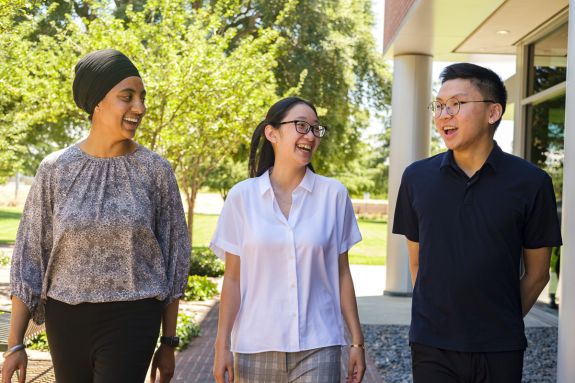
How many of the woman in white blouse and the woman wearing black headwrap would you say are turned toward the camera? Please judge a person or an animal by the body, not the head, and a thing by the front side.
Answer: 2

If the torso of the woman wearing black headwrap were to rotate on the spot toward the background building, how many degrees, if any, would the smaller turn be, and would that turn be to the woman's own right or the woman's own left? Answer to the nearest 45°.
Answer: approximately 135° to the woman's own left

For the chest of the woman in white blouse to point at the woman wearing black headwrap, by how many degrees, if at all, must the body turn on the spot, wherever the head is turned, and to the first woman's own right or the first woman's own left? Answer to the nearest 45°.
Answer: approximately 90° to the first woman's own right

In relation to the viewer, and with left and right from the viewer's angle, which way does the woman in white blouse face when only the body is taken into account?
facing the viewer

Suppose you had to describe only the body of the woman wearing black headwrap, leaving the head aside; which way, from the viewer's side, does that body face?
toward the camera

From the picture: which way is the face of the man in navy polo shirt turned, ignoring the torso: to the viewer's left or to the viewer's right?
to the viewer's left

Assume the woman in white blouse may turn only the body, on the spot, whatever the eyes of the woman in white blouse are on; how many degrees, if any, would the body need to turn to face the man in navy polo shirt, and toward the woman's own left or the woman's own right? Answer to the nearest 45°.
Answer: approximately 90° to the woman's own left

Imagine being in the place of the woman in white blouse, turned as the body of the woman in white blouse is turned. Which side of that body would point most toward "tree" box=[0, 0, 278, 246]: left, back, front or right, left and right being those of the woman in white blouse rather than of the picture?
back

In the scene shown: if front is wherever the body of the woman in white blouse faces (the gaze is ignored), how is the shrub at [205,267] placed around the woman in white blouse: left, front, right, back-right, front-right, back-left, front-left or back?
back
